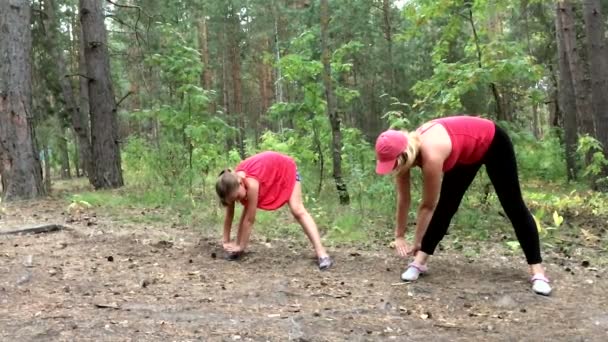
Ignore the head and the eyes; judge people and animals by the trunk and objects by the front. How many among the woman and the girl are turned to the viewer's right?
0

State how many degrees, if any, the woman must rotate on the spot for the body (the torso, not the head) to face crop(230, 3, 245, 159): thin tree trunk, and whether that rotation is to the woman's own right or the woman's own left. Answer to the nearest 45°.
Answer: approximately 90° to the woman's own right

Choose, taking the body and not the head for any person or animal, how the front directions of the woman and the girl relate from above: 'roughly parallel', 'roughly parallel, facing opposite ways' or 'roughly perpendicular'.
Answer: roughly parallel

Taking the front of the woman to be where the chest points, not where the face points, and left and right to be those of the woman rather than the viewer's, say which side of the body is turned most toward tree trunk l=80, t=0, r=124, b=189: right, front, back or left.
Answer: right

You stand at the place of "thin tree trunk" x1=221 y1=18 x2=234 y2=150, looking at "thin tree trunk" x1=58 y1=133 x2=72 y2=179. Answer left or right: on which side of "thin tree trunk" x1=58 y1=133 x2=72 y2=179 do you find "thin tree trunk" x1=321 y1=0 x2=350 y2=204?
left

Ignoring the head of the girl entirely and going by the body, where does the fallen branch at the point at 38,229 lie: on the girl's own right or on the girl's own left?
on the girl's own right

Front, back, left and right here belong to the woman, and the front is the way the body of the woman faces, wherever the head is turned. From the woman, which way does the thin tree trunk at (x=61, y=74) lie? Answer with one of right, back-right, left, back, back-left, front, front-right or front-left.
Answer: right

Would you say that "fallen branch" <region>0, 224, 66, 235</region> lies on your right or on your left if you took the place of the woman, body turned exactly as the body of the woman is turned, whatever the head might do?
on your right

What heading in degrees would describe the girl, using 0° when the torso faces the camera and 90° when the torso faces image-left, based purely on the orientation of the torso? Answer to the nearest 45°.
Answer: approximately 45°

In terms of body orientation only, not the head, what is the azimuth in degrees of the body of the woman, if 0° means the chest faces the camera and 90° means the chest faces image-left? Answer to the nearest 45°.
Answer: approximately 45°

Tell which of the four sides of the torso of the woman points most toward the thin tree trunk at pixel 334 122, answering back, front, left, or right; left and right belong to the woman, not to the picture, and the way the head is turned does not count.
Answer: right

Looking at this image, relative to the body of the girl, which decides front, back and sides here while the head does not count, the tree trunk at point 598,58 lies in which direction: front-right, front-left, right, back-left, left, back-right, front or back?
back

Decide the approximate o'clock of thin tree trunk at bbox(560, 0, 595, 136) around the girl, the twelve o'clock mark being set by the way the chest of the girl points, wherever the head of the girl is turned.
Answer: The thin tree trunk is roughly at 6 o'clock from the girl.

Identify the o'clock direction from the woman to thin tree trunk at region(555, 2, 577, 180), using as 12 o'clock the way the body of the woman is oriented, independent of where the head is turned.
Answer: The thin tree trunk is roughly at 5 o'clock from the woman.
